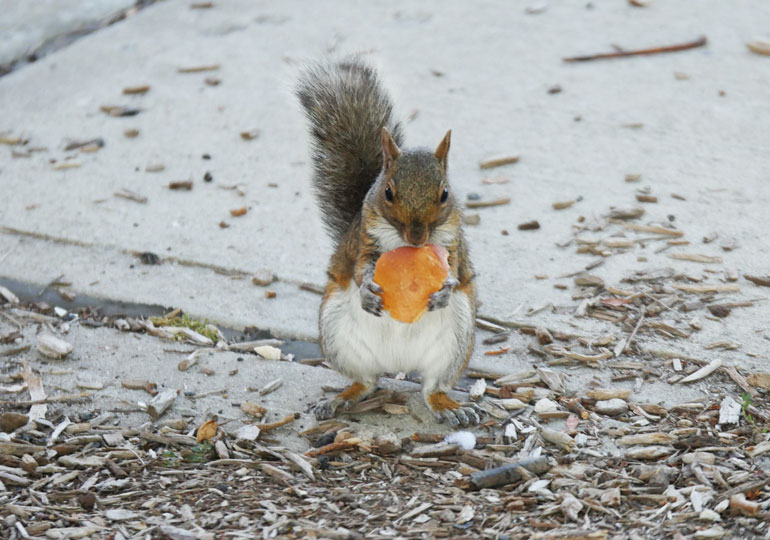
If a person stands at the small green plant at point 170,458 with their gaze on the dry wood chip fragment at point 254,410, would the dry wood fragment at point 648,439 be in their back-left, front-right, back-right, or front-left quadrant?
front-right

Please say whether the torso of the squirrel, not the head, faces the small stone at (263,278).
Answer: no

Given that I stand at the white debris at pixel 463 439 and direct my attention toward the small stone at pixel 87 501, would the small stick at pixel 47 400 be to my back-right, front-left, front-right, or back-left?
front-right

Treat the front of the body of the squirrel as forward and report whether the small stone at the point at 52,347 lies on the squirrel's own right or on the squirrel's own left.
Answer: on the squirrel's own right

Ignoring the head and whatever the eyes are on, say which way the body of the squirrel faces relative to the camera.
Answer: toward the camera

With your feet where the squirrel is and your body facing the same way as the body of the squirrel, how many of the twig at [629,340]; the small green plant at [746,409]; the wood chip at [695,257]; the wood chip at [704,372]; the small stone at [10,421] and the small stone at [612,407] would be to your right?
1

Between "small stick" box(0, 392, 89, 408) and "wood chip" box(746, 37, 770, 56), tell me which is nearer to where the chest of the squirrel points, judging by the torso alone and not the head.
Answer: the small stick

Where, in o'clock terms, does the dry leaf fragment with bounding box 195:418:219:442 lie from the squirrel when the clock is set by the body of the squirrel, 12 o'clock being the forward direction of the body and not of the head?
The dry leaf fragment is roughly at 2 o'clock from the squirrel.

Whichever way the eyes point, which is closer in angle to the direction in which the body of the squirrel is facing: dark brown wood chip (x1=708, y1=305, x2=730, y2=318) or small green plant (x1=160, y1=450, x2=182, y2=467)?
the small green plant

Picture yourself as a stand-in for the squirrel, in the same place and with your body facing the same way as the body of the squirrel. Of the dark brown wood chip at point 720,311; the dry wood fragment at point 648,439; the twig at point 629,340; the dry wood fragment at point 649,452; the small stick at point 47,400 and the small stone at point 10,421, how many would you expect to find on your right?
2

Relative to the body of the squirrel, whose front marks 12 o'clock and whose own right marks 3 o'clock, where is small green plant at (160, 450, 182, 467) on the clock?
The small green plant is roughly at 2 o'clock from the squirrel.

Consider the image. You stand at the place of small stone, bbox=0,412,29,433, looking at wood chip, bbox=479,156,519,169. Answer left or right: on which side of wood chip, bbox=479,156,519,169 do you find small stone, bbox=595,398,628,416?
right

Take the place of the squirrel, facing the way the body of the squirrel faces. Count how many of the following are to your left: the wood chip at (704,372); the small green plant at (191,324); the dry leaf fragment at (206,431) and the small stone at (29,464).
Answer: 1

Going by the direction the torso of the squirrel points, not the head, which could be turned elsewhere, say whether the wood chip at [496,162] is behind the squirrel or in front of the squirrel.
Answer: behind

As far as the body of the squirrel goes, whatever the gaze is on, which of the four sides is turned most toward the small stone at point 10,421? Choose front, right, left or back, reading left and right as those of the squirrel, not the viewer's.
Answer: right

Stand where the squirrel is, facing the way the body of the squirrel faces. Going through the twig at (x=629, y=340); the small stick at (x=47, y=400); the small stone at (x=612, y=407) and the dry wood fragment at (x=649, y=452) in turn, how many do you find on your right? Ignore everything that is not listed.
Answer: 1

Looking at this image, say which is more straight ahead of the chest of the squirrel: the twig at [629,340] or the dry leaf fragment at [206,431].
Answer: the dry leaf fragment

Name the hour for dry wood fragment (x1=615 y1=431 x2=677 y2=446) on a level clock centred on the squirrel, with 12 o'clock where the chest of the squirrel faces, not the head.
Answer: The dry wood fragment is roughly at 10 o'clock from the squirrel.
